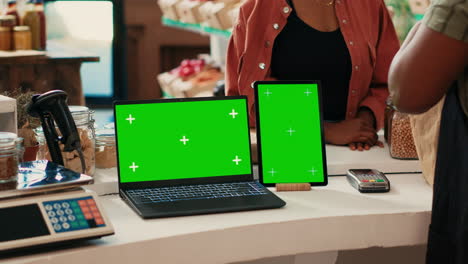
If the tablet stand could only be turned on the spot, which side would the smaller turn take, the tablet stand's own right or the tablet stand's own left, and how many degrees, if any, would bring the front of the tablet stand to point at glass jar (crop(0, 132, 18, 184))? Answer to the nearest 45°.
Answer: approximately 45° to the tablet stand's own right

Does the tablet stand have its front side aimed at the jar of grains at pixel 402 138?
no

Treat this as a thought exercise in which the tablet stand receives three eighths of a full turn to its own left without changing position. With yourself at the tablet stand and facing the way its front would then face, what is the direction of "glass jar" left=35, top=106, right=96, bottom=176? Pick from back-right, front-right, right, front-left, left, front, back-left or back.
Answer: back-left

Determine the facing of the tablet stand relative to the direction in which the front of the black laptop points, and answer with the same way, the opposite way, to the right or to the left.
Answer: the same way

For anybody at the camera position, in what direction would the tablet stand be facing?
facing the viewer

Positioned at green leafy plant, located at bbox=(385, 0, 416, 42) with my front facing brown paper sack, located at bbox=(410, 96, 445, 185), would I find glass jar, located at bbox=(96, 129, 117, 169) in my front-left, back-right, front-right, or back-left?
front-right

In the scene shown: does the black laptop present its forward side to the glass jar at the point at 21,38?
no

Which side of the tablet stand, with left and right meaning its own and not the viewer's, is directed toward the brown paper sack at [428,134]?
left

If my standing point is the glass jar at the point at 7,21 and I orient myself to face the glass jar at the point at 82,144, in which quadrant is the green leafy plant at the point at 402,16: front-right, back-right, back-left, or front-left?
front-left

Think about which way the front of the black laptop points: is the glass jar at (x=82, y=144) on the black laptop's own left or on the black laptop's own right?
on the black laptop's own right

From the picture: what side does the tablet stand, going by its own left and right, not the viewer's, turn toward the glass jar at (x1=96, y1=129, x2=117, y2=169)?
right

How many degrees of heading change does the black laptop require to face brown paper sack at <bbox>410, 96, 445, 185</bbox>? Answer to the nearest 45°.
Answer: approximately 90° to its left

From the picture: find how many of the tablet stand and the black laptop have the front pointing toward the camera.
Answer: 2

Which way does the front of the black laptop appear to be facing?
toward the camera

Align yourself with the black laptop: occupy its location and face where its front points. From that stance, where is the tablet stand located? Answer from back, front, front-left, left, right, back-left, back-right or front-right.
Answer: left
